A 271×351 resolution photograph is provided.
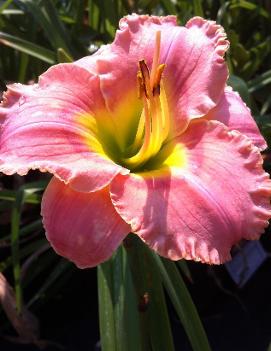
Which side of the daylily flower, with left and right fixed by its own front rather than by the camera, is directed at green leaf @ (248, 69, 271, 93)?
back

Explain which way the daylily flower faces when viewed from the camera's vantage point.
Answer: facing the viewer
